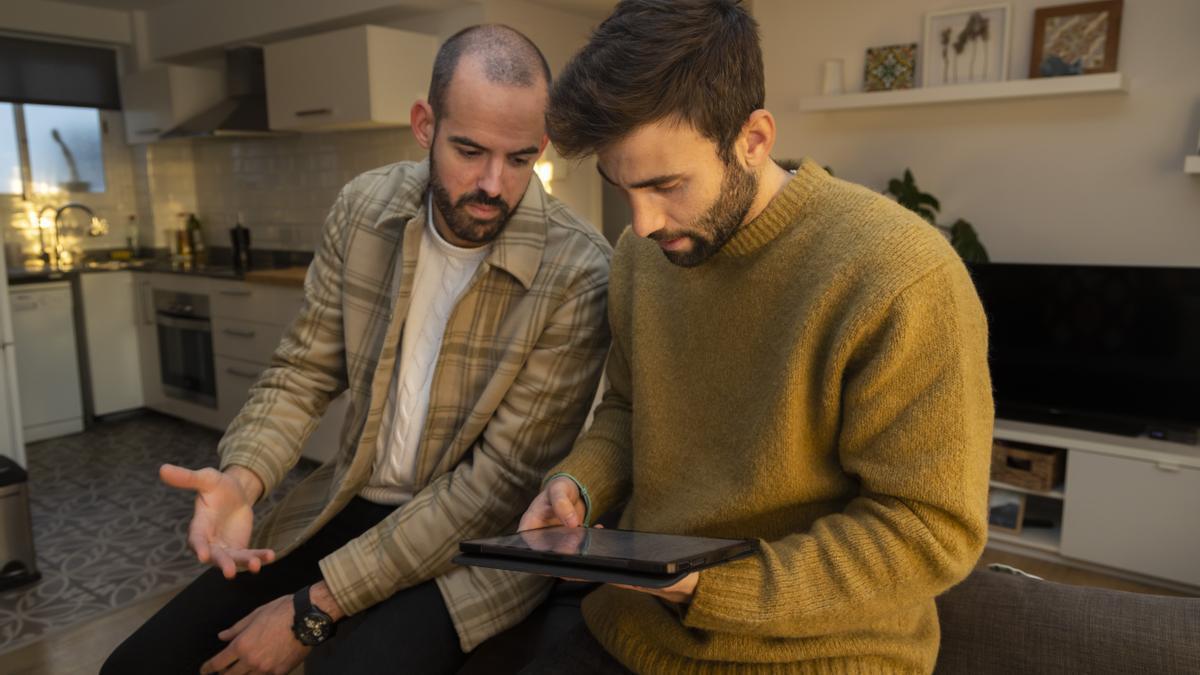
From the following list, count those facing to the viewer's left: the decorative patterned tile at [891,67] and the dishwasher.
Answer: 0

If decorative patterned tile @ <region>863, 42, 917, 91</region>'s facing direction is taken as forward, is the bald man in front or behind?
in front

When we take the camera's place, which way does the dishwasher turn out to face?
facing the viewer and to the right of the viewer

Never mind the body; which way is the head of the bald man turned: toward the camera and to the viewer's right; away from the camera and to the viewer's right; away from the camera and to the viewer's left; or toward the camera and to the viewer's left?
toward the camera and to the viewer's right

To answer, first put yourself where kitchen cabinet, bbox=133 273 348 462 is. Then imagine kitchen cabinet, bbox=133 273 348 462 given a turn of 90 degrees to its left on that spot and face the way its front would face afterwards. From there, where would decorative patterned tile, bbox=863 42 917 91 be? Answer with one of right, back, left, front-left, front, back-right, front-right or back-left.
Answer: front

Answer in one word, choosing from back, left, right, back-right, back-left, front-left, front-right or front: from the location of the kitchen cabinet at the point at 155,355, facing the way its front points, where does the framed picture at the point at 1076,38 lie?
left

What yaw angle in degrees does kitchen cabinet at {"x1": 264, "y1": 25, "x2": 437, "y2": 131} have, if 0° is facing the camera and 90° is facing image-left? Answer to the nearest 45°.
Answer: approximately 45°

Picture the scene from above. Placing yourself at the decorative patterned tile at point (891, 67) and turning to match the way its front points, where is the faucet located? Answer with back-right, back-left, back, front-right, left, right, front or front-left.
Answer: right

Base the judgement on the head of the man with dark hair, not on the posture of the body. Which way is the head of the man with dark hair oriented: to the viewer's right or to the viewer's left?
to the viewer's left
